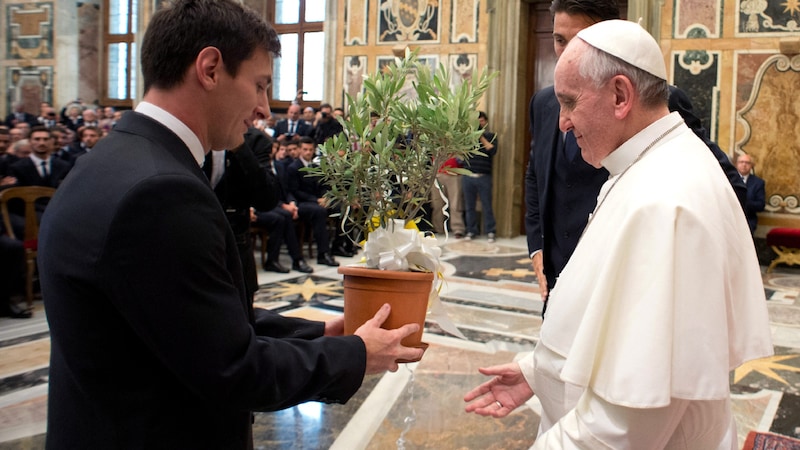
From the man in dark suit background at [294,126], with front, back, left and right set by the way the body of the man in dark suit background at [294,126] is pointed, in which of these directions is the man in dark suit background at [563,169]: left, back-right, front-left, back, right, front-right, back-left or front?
front

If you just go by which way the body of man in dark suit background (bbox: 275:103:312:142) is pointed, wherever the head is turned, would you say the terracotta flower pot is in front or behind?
in front

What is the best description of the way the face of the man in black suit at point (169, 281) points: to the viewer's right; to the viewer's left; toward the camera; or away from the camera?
to the viewer's right

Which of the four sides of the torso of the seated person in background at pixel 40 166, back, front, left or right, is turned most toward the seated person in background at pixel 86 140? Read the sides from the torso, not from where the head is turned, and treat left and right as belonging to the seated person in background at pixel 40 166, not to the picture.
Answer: back

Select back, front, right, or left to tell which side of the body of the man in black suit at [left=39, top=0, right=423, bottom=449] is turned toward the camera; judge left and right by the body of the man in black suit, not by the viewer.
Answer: right

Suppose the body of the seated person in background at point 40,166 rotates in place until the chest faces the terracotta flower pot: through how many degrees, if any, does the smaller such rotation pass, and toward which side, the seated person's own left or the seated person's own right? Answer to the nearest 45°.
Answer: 0° — they already face it

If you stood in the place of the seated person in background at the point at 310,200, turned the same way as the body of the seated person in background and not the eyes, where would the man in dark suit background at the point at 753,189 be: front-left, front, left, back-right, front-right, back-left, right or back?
front-left

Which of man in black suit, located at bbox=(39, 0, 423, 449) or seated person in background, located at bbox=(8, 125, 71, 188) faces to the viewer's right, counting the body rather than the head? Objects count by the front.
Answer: the man in black suit

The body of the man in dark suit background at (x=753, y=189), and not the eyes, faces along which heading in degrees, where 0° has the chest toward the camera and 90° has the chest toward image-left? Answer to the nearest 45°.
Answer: approximately 45°

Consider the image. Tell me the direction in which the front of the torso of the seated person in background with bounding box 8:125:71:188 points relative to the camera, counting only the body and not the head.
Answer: toward the camera
